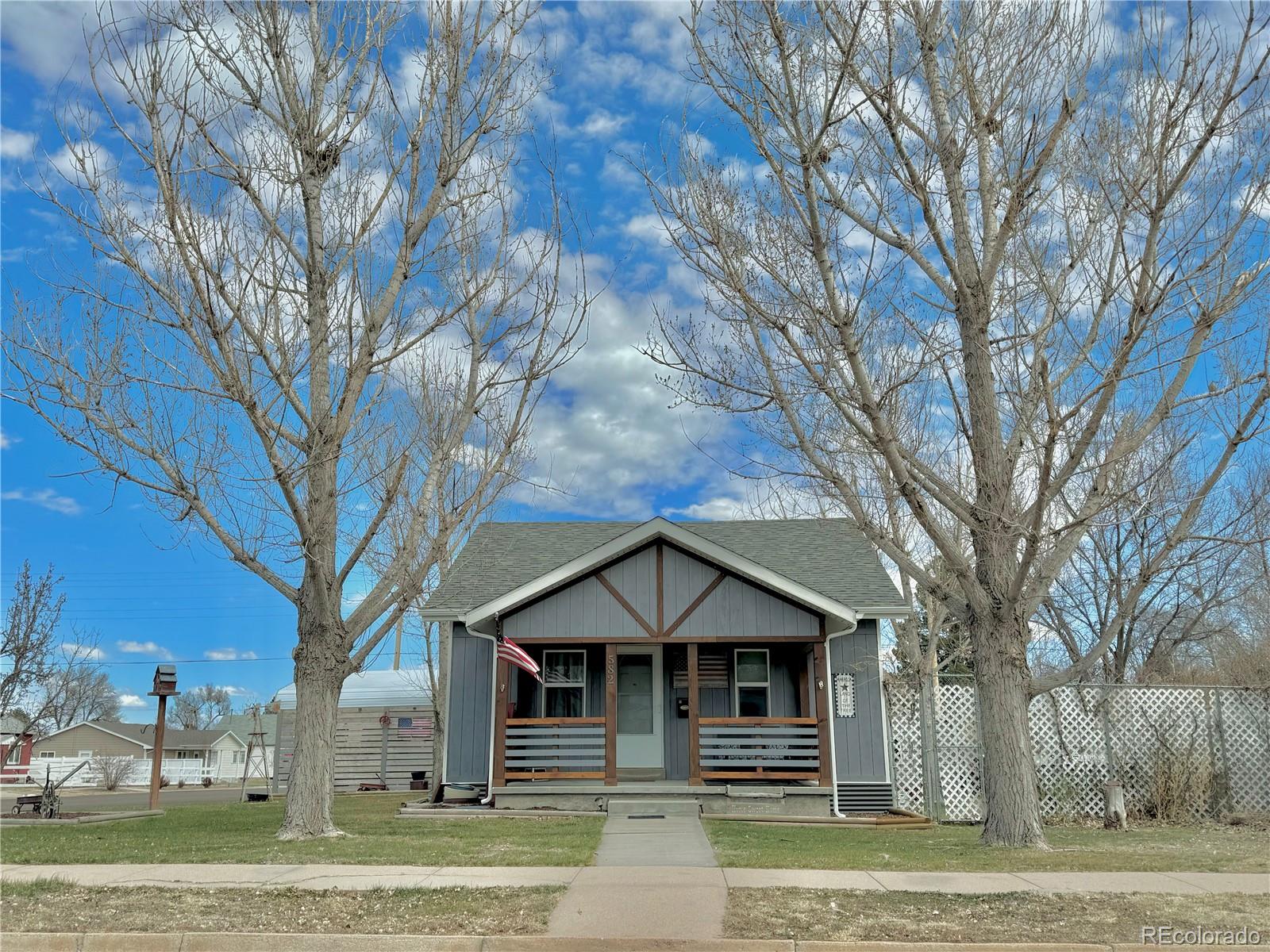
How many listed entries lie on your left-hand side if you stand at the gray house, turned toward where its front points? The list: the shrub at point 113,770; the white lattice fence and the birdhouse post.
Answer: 1

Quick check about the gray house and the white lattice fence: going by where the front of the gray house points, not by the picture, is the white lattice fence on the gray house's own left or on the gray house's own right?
on the gray house's own left

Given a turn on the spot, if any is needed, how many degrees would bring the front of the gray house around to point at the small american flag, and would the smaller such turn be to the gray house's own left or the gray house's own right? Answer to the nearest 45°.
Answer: approximately 135° to the gray house's own right

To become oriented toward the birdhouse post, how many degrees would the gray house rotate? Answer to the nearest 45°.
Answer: approximately 90° to its right

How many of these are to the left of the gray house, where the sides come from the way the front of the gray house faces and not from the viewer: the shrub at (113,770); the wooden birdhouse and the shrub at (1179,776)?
1

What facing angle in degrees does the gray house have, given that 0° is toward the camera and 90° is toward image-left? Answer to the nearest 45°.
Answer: approximately 0°

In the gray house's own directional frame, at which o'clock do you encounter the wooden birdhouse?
The wooden birdhouse is roughly at 3 o'clock from the gray house.

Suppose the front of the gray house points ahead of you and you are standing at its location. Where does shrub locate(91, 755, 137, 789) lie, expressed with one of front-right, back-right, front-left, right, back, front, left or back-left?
back-right

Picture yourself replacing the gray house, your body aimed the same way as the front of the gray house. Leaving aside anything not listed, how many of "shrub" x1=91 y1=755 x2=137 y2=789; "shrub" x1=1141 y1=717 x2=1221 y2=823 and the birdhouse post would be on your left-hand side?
1

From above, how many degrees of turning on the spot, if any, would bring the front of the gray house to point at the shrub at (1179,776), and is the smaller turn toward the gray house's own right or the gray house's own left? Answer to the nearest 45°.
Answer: approximately 90° to the gray house's own left

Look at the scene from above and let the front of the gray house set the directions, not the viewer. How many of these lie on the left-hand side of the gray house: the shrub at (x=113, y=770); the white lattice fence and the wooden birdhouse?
1
